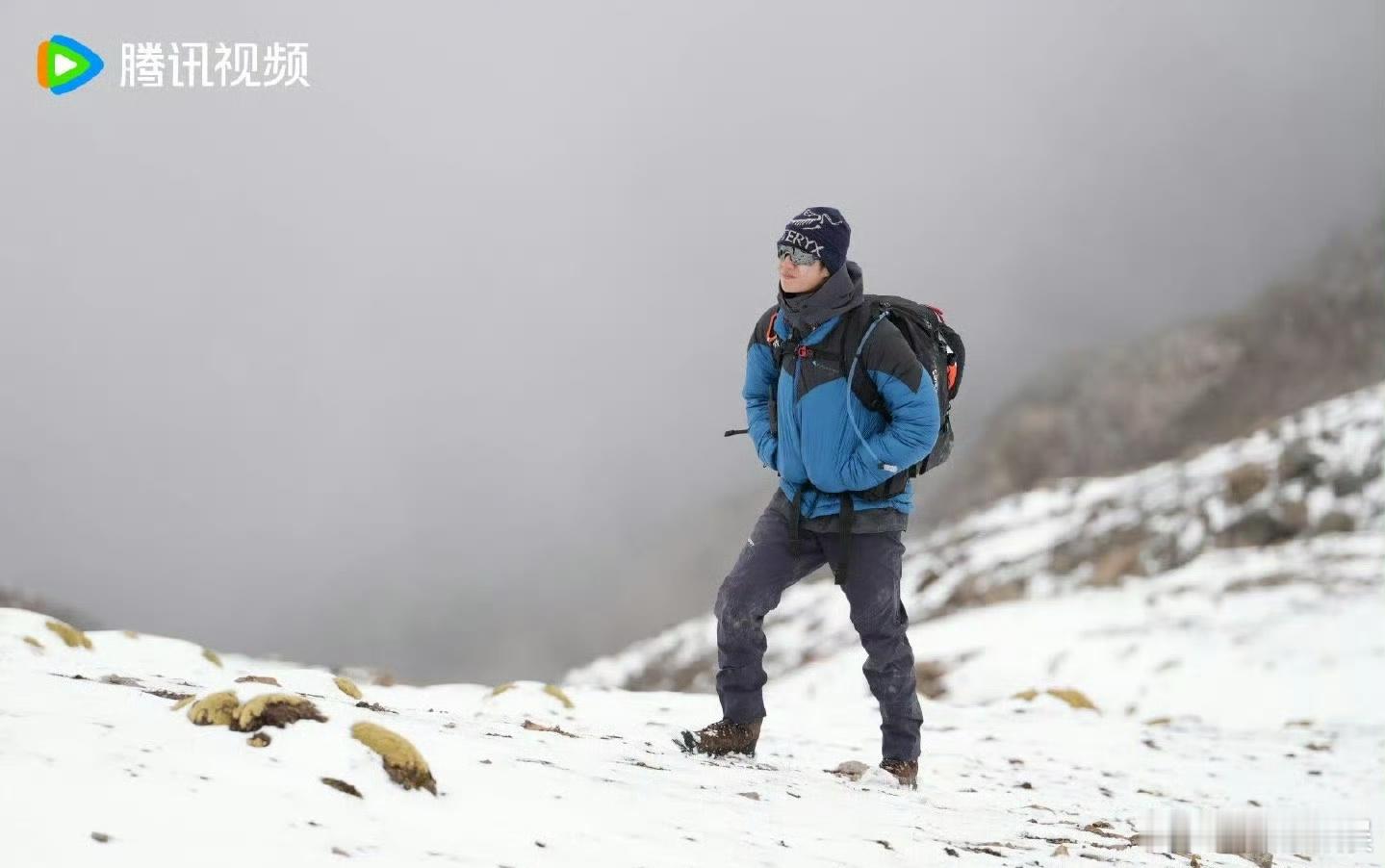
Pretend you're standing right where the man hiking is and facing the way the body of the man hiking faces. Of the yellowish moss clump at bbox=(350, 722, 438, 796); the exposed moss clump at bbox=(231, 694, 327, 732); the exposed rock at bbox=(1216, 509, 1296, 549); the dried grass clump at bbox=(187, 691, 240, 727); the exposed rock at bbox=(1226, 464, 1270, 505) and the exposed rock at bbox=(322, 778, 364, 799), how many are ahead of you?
4

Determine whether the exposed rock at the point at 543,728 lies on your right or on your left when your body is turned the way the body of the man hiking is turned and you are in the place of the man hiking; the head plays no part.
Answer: on your right

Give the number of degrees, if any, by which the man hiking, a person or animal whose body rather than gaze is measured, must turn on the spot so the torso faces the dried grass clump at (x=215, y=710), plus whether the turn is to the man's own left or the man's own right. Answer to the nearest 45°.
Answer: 0° — they already face it

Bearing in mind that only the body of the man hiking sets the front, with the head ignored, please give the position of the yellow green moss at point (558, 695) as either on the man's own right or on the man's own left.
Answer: on the man's own right

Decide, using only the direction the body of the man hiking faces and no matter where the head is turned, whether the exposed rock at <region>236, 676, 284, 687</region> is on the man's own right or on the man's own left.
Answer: on the man's own right

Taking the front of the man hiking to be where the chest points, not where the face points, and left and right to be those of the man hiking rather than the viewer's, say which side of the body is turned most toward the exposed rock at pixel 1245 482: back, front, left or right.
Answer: back

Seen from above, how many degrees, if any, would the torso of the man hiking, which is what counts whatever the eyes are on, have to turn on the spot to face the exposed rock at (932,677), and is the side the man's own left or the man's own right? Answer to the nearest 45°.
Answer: approximately 135° to the man's own right

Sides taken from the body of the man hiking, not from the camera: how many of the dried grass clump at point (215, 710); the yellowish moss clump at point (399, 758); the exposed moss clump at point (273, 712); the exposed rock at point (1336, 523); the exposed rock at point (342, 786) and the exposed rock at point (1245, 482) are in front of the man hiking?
4

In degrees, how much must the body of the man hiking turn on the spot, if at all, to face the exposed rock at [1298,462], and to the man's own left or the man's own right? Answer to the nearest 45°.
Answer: approximately 180°

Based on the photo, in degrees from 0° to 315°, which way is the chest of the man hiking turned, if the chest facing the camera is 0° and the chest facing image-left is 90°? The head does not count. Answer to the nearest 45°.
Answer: approximately 45°

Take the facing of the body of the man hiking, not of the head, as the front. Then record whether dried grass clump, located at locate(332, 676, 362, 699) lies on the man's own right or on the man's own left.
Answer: on the man's own right

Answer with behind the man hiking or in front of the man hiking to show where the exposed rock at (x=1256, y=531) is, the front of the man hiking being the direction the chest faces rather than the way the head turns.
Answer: behind
